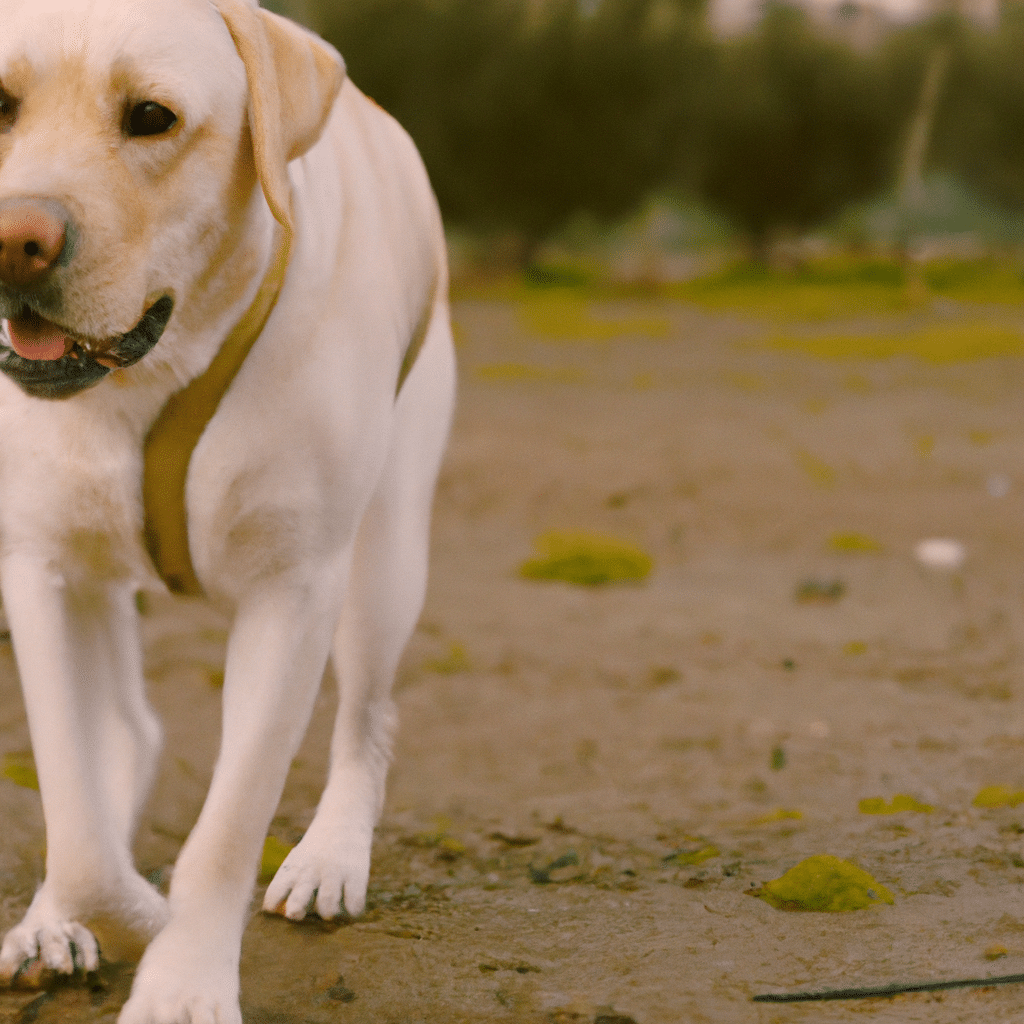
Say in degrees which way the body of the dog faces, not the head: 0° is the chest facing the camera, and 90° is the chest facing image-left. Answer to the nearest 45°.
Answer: approximately 45°

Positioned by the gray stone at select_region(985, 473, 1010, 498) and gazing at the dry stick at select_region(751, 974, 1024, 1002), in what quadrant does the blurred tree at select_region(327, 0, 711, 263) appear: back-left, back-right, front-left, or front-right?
back-right

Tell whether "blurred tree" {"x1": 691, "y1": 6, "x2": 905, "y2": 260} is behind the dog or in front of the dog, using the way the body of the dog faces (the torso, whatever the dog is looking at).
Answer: behind

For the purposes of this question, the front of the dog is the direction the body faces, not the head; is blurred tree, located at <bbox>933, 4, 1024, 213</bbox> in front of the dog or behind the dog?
behind

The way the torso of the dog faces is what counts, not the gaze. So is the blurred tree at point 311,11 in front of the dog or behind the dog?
behind

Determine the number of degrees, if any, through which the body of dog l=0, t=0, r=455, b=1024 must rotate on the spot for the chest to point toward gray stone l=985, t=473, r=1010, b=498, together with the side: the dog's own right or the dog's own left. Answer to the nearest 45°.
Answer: approximately 180°

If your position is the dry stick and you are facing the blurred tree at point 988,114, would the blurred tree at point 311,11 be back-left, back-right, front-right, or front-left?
front-left

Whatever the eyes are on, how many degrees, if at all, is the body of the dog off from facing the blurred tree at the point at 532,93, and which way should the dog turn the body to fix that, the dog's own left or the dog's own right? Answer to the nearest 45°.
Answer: approximately 135° to the dog's own right
